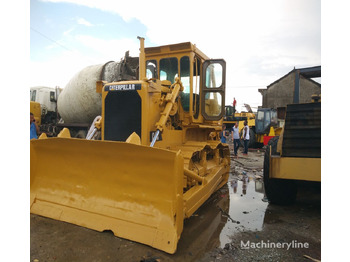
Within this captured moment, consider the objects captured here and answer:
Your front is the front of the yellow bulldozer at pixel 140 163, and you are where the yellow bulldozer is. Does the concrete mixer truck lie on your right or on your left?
on your right

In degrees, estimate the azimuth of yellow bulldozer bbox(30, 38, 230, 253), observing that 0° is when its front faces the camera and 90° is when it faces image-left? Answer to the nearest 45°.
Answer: approximately 45°

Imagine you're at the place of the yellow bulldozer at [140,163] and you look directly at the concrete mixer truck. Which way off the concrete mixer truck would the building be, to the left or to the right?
right

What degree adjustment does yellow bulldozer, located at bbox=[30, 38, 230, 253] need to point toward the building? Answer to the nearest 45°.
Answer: approximately 180°
